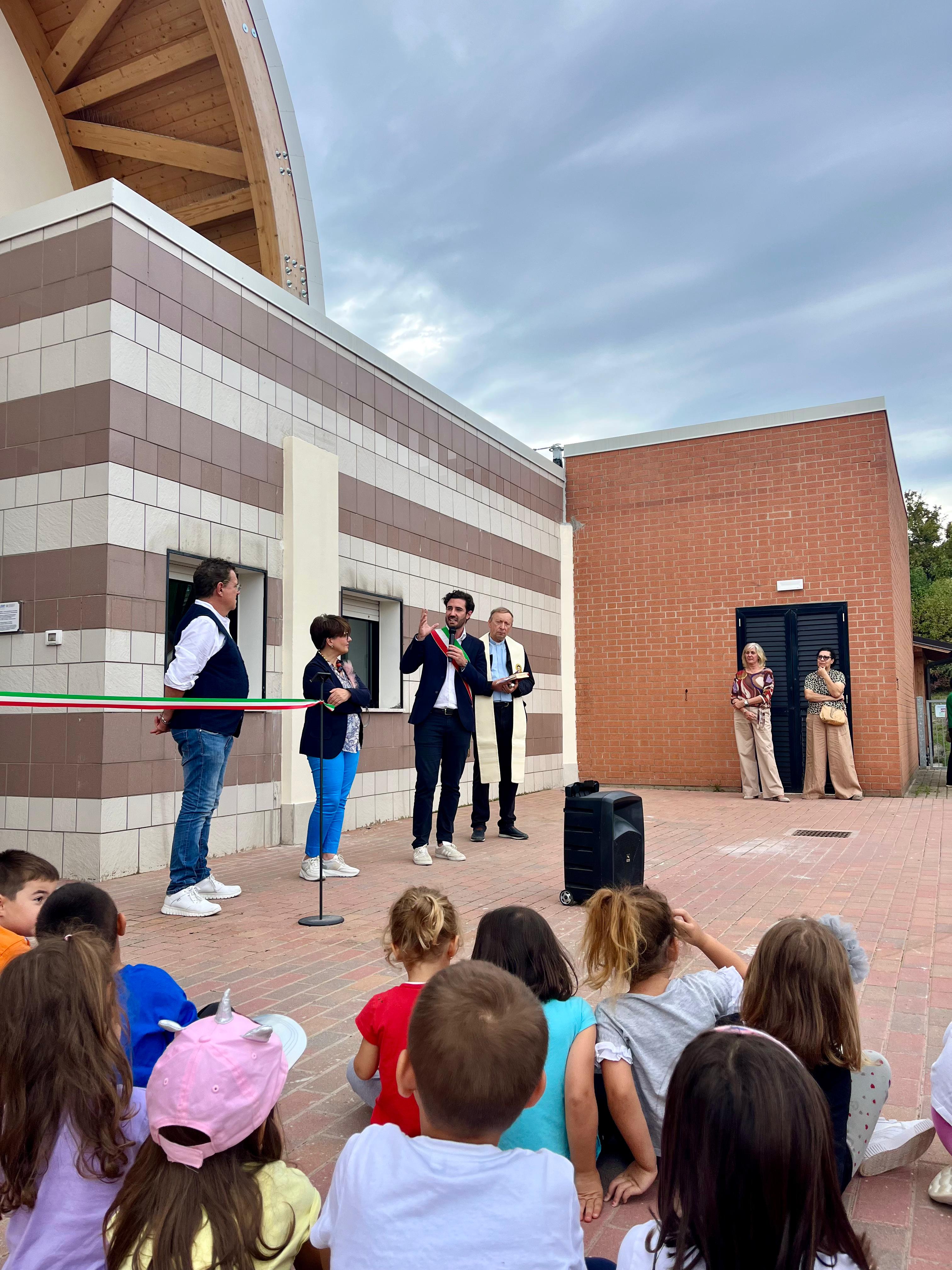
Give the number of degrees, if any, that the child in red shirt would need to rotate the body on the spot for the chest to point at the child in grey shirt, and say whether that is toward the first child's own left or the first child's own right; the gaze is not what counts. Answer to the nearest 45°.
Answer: approximately 90° to the first child's own right

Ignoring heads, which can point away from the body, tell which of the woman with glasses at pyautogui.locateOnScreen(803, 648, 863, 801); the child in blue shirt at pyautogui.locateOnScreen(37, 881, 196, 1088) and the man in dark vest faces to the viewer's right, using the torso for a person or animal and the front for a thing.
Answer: the man in dark vest

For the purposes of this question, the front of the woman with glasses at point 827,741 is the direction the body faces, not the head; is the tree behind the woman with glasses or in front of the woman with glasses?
behind

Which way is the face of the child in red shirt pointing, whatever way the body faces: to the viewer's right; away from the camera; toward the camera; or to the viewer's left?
away from the camera

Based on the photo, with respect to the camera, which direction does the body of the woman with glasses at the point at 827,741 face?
toward the camera

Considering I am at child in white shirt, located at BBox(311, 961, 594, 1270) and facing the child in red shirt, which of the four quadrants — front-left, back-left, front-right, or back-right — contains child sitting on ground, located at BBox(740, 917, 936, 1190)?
front-right

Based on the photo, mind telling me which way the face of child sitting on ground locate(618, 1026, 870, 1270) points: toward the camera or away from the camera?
away from the camera

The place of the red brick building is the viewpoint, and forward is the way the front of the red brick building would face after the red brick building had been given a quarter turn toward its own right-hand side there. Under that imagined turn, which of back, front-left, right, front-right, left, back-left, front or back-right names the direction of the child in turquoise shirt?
left

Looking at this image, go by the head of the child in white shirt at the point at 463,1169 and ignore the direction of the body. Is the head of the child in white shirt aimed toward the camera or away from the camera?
away from the camera

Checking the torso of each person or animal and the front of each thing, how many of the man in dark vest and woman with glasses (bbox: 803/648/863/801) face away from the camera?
0

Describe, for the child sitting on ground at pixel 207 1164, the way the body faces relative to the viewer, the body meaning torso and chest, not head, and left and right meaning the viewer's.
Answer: facing away from the viewer and to the right of the viewer

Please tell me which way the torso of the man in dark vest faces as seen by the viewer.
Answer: to the viewer's right

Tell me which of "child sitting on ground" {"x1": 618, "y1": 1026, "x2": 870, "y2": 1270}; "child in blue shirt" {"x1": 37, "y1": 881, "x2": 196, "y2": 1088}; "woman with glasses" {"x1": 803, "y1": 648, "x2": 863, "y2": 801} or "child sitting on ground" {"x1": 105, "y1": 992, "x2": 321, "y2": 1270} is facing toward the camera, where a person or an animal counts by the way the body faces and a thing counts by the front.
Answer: the woman with glasses

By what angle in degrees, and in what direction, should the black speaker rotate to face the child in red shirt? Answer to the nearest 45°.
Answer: approximately 45° to its right

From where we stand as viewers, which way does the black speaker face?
facing the viewer and to the right of the viewer

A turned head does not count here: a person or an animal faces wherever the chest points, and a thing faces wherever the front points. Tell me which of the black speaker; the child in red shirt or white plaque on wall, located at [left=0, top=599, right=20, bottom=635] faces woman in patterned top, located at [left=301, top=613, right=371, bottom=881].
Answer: the child in red shirt
